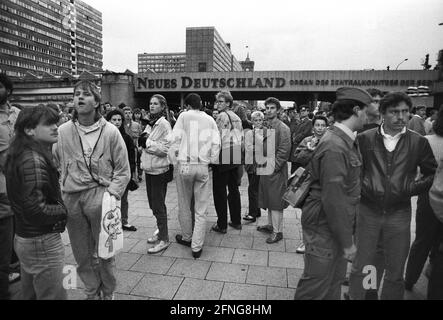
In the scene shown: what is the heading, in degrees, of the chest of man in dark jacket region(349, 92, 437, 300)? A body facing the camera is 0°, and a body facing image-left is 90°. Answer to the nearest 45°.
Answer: approximately 0°

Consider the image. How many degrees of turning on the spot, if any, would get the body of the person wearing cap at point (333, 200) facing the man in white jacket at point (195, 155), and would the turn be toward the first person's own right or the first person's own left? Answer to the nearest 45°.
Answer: approximately 135° to the first person's own left

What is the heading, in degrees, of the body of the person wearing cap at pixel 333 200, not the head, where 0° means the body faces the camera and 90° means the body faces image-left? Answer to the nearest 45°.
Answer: approximately 270°

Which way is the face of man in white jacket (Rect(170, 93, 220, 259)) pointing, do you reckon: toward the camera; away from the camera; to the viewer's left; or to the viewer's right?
away from the camera

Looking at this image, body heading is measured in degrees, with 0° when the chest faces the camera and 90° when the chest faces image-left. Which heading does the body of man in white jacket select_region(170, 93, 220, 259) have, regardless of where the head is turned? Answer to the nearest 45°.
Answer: approximately 180°

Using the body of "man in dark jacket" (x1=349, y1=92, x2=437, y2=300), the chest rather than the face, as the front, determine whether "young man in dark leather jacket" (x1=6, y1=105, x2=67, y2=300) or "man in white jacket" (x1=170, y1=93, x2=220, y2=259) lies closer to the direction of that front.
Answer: the young man in dark leather jacket

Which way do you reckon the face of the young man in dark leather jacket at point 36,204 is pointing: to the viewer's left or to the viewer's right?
to the viewer's right
